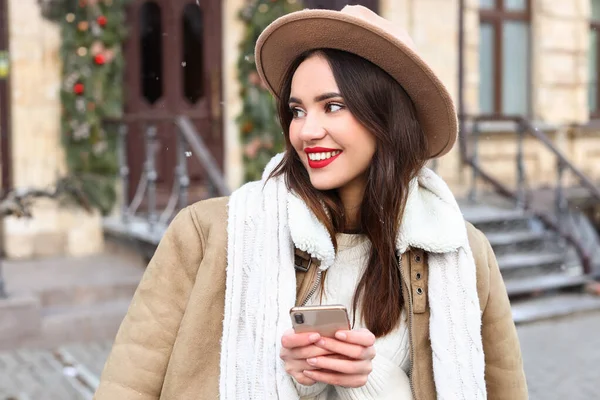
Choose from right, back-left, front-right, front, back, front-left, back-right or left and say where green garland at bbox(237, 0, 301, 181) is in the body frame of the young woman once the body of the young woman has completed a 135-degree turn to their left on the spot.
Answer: front-left

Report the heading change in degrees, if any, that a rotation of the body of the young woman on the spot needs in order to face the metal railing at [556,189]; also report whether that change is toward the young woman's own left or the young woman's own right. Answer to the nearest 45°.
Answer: approximately 180°

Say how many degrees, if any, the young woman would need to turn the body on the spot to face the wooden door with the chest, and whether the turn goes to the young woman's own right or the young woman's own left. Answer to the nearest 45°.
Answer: approximately 180°

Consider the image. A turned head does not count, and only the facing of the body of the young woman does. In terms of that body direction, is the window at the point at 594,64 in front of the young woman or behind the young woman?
behind

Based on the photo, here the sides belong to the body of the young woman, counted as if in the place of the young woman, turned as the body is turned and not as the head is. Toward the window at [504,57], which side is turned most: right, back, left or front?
back

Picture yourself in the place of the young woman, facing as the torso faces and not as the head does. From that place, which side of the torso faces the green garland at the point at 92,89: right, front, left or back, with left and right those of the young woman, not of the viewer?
back

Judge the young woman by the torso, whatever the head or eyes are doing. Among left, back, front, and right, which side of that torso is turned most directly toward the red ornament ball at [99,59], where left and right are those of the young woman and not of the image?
back

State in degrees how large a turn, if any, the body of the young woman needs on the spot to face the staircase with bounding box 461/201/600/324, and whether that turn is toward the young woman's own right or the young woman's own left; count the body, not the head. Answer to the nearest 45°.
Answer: approximately 180°

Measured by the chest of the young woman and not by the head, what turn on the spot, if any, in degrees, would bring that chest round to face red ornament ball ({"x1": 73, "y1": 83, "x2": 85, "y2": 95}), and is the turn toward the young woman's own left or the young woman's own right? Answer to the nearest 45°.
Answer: approximately 180°

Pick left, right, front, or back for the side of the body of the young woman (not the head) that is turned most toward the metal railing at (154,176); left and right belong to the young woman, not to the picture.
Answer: back
